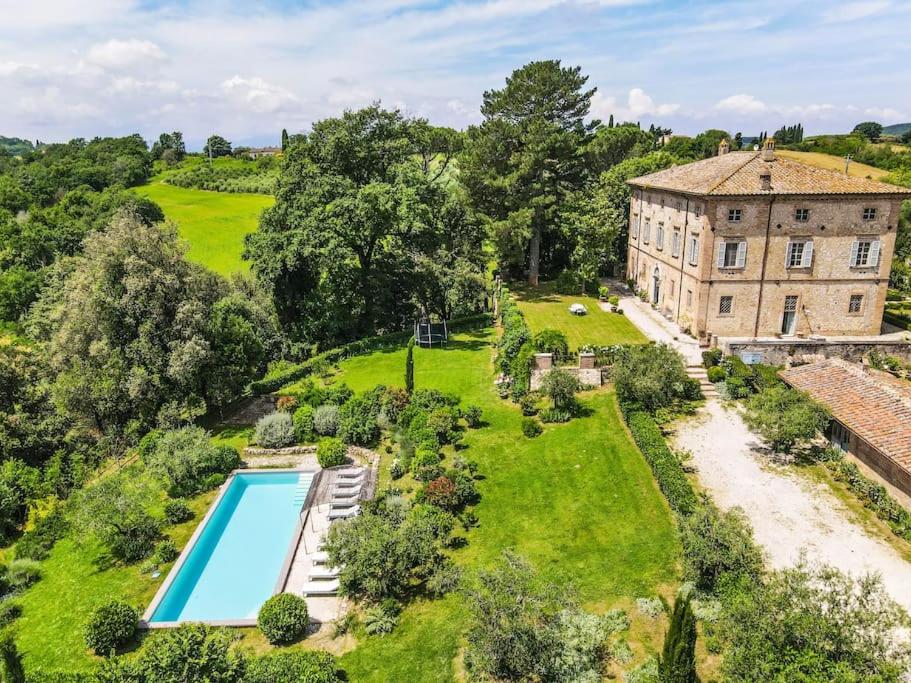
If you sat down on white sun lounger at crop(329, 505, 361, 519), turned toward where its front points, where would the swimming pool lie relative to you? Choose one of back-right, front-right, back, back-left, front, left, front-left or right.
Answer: front

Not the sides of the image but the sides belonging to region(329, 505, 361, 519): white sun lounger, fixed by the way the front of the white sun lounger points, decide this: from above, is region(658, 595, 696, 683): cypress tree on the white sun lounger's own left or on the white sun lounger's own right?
on the white sun lounger's own left

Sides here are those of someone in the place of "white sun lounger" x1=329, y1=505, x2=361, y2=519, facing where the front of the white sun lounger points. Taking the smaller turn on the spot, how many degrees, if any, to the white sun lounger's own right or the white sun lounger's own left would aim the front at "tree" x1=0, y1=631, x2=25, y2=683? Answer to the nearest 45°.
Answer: approximately 45° to the white sun lounger's own left

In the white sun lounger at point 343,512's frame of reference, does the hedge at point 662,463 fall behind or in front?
behind

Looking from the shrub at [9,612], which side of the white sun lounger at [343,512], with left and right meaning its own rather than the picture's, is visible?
front

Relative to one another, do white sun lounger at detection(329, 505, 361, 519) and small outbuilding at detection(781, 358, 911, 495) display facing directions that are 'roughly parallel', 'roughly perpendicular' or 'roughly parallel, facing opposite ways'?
roughly parallel

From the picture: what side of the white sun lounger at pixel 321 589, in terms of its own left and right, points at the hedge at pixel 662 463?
back

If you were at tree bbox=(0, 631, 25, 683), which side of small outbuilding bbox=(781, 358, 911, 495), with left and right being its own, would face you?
front

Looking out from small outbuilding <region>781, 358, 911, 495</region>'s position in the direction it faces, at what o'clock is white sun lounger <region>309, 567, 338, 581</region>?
The white sun lounger is roughly at 12 o'clock from the small outbuilding.

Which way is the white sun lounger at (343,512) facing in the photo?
to the viewer's left

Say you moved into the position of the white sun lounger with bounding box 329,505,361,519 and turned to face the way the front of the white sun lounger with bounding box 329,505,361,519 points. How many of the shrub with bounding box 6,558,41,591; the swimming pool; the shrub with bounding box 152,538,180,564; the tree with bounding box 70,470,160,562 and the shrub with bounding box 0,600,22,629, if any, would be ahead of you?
5

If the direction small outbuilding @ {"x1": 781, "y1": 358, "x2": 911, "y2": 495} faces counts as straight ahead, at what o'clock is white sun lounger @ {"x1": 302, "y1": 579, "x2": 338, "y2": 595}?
The white sun lounger is roughly at 12 o'clock from the small outbuilding.

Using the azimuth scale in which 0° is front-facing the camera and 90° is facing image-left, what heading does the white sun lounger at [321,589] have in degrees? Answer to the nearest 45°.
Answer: approximately 90°

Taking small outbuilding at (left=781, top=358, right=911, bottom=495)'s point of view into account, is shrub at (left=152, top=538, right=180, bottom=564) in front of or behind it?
in front
